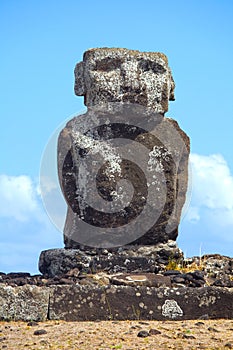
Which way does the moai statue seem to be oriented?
toward the camera
